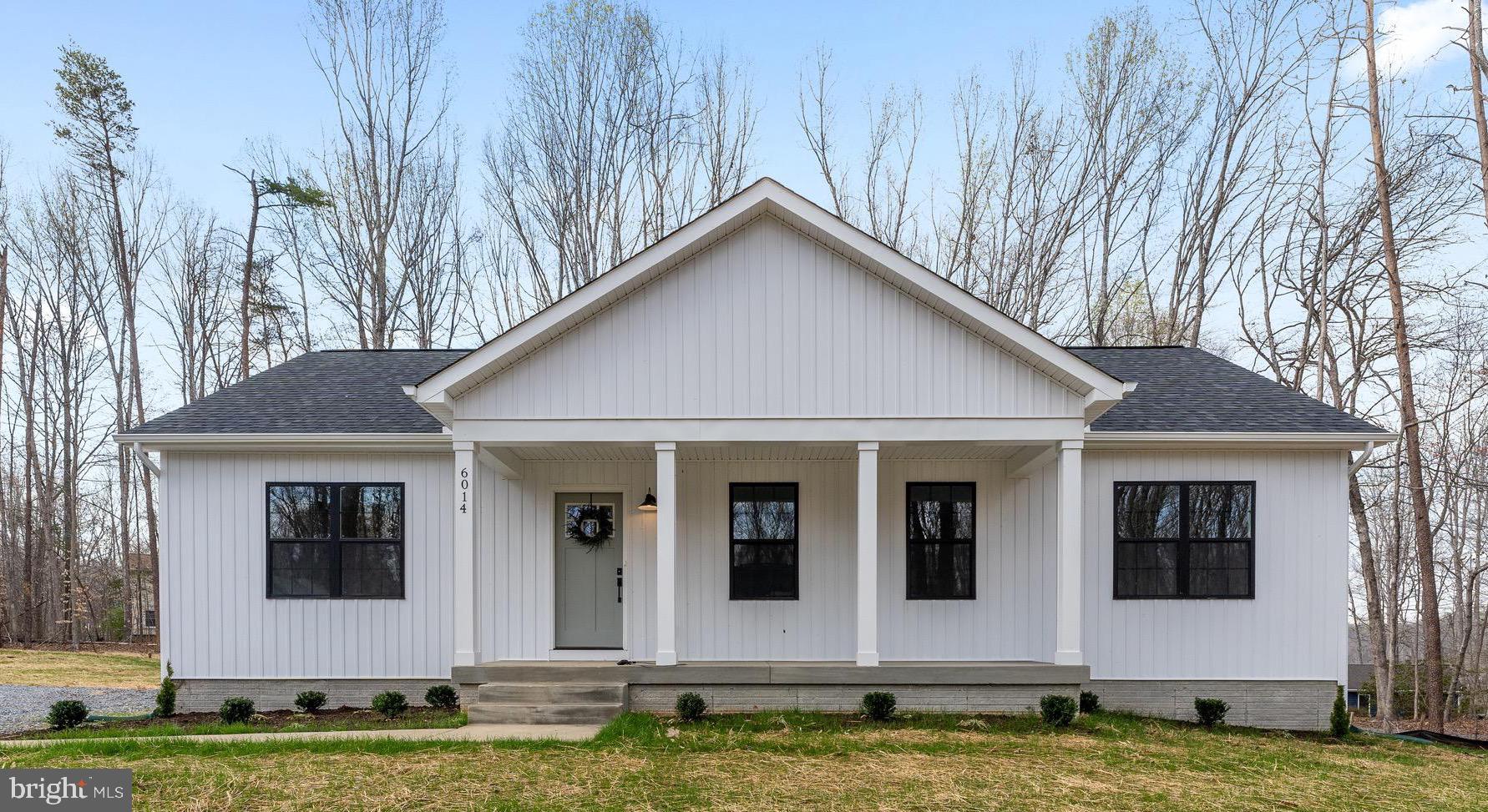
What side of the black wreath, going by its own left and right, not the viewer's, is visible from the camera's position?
front

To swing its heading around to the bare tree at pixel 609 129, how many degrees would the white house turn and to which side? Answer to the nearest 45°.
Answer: approximately 180°

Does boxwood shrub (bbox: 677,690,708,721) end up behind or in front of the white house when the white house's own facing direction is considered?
in front

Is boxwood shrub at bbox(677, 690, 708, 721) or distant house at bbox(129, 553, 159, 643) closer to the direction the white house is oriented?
the boxwood shrub
